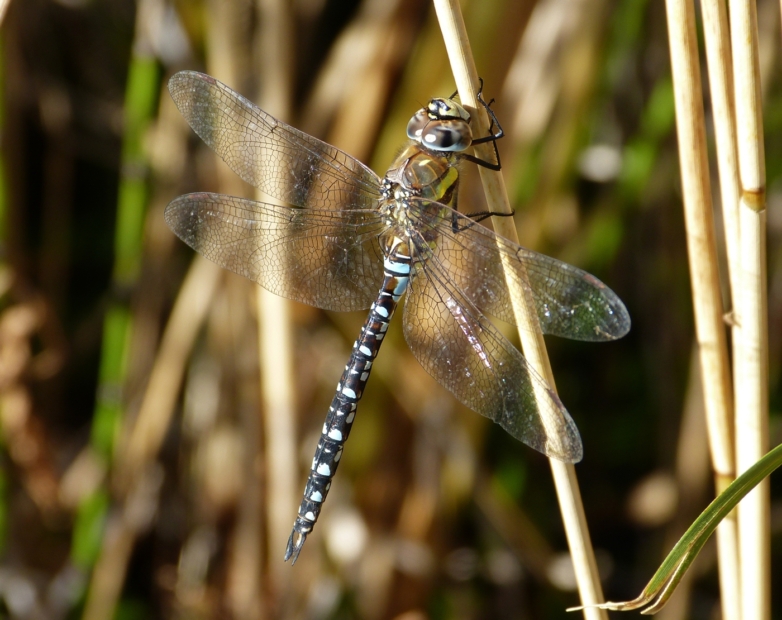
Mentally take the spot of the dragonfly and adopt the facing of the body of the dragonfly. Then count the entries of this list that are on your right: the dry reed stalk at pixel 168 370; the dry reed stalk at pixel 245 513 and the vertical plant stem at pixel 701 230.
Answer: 1

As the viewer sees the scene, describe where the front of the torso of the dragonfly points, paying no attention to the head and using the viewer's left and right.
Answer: facing away from the viewer and to the right of the viewer

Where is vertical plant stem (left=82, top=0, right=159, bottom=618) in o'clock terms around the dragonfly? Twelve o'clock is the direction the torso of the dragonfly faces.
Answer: The vertical plant stem is roughly at 9 o'clock from the dragonfly.

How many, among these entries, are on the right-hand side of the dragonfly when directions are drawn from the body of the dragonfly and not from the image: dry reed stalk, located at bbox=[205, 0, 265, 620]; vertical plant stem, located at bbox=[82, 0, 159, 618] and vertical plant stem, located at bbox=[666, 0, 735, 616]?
1
